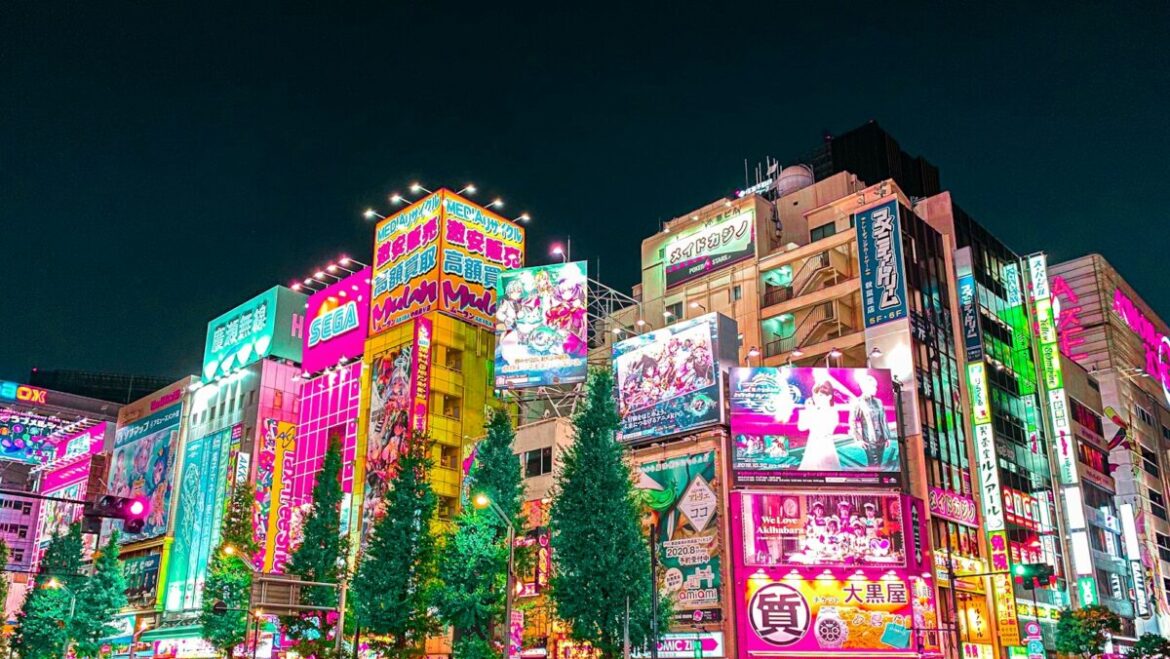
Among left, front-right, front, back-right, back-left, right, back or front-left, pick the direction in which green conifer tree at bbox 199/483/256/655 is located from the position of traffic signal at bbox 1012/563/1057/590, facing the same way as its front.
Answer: right

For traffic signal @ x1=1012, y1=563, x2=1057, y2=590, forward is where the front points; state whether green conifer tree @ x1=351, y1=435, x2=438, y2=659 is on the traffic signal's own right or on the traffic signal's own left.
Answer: on the traffic signal's own right

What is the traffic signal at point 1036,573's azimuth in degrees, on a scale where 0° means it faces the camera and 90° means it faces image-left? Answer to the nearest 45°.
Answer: approximately 0°

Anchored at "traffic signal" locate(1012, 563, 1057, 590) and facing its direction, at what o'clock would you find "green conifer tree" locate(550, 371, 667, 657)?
The green conifer tree is roughly at 2 o'clock from the traffic signal.

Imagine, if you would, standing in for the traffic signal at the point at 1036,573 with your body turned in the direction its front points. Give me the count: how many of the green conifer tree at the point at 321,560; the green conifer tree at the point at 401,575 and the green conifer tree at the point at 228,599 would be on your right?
3

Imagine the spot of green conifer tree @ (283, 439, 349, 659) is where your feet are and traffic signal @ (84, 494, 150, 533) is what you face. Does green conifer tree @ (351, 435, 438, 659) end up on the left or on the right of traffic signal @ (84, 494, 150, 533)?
left

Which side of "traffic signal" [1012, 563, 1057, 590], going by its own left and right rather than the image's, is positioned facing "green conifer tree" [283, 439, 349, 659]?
right
